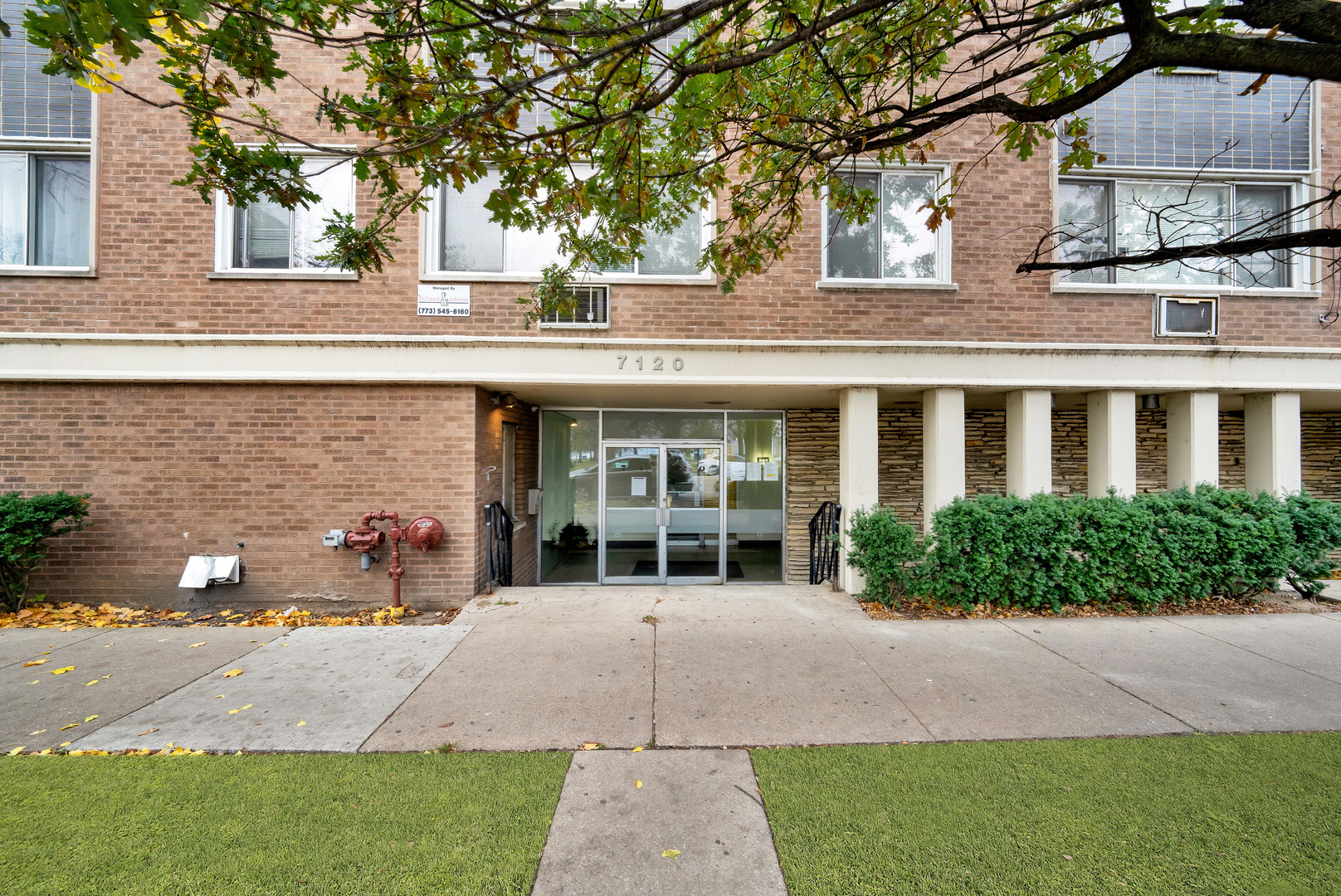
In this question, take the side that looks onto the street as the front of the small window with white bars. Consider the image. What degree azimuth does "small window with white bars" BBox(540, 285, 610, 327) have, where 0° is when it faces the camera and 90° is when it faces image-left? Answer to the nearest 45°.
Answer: approximately 0°

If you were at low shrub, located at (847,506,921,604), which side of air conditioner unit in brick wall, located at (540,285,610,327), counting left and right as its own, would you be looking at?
left

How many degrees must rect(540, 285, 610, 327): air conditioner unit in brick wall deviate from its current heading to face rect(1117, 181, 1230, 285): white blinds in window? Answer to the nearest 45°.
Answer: approximately 90° to its left

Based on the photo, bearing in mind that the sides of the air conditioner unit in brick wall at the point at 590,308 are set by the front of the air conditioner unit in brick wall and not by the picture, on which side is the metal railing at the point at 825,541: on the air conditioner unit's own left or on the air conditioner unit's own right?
on the air conditioner unit's own left

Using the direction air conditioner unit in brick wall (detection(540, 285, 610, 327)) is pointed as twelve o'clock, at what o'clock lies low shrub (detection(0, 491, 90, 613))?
The low shrub is roughly at 3 o'clock from the air conditioner unit in brick wall.

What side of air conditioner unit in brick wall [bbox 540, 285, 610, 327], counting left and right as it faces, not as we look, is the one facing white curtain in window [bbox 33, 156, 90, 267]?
right

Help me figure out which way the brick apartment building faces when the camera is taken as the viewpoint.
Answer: facing the viewer
